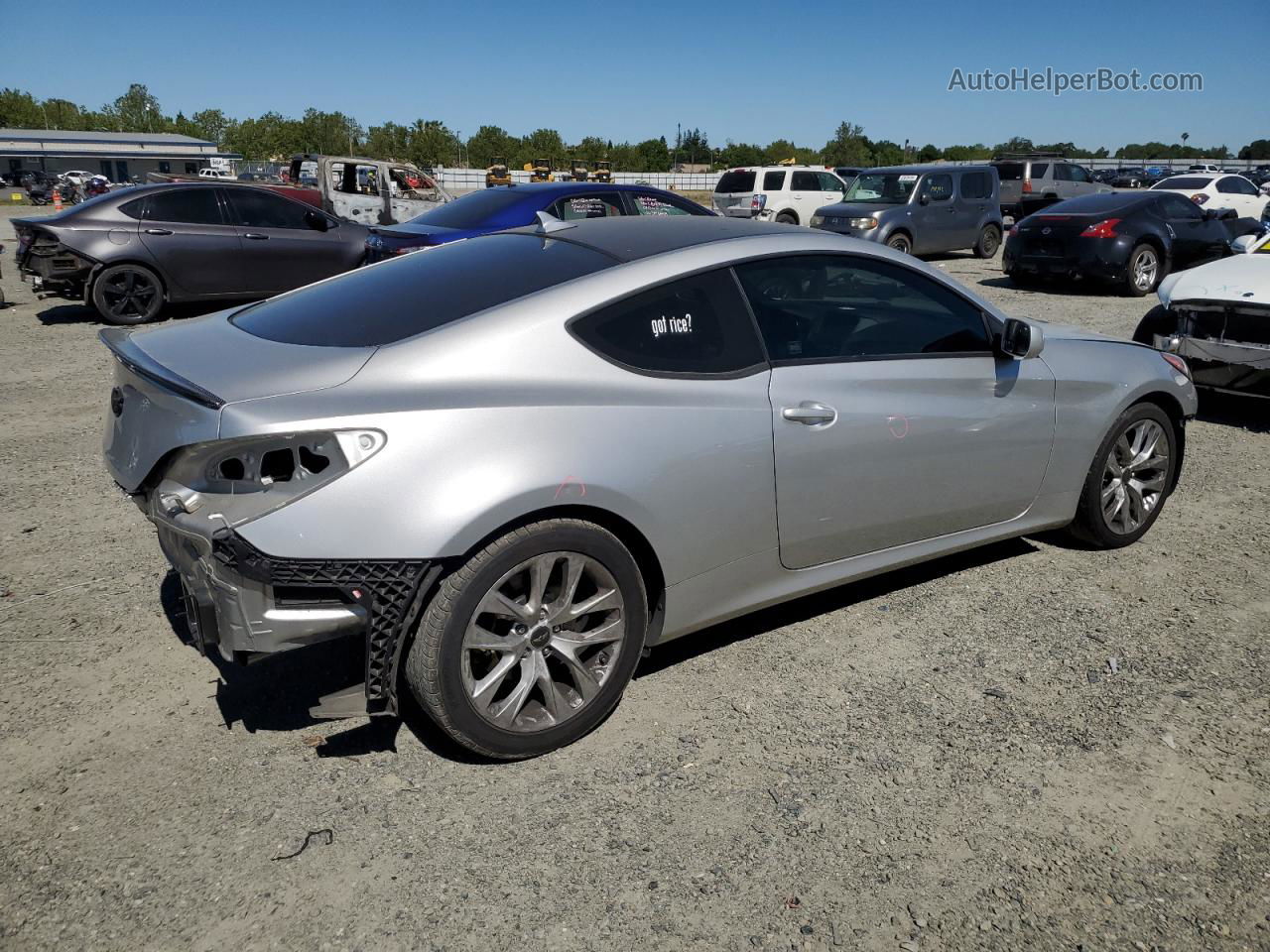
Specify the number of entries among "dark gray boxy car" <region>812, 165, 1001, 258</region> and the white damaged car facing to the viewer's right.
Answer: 0

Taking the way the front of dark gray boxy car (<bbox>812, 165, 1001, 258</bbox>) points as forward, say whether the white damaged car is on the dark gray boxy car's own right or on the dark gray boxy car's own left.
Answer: on the dark gray boxy car's own left

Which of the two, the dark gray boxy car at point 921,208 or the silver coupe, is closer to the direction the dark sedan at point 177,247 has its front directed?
the dark gray boxy car

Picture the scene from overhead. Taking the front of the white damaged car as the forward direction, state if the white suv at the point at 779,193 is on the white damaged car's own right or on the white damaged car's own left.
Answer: on the white damaged car's own right

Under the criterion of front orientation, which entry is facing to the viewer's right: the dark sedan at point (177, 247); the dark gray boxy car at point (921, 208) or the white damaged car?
the dark sedan

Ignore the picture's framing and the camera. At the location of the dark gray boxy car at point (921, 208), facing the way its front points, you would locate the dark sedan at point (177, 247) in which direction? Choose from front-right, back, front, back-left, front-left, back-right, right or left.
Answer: front

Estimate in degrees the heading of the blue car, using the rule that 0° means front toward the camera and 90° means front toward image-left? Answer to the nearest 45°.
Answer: approximately 225°

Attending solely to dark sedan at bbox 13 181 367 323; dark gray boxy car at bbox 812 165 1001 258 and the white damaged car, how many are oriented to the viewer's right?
1

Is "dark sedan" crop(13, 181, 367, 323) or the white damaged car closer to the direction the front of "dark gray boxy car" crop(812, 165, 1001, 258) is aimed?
the dark sedan

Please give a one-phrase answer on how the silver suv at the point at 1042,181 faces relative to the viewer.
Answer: facing away from the viewer and to the right of the viewer

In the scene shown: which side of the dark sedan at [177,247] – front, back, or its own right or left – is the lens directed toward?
right
